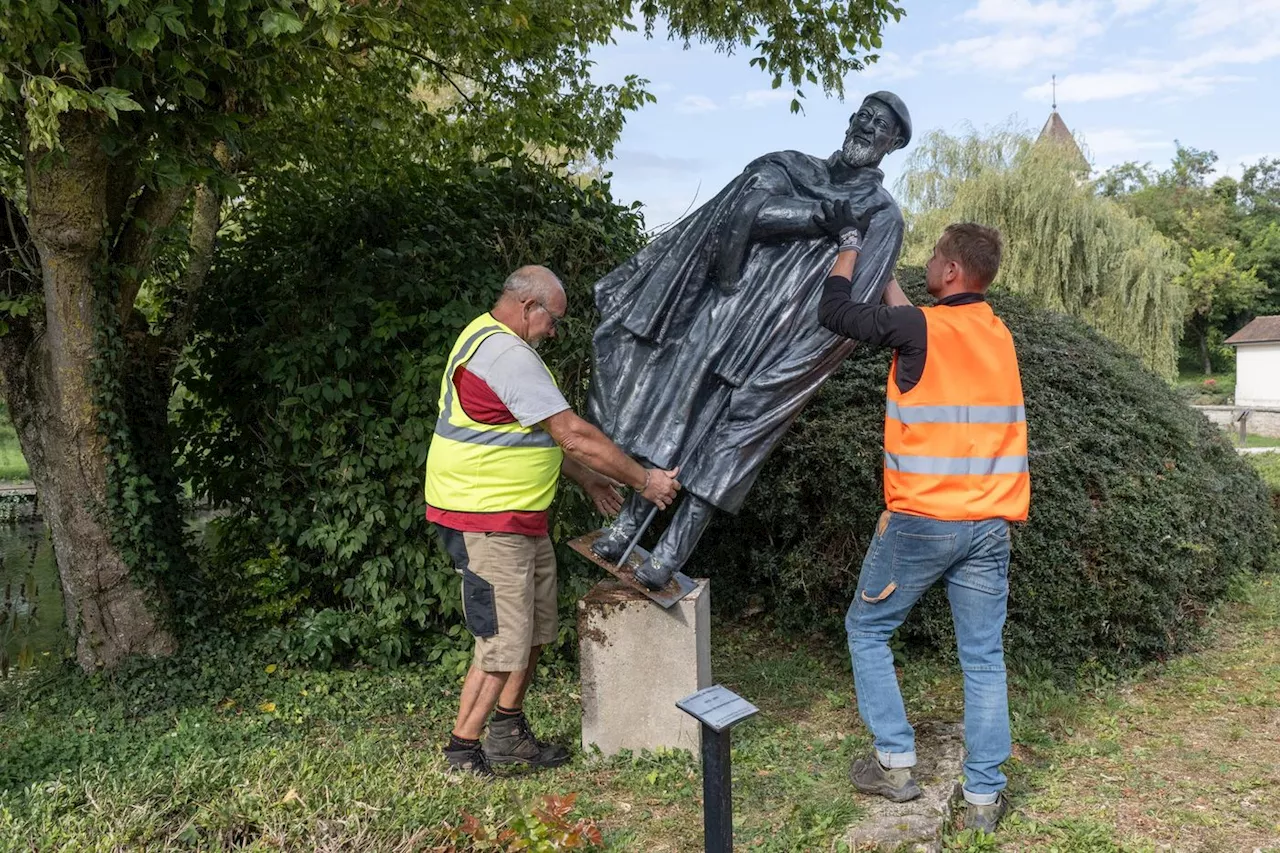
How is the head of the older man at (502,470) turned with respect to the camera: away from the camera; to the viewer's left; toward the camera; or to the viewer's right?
to the viewer's right

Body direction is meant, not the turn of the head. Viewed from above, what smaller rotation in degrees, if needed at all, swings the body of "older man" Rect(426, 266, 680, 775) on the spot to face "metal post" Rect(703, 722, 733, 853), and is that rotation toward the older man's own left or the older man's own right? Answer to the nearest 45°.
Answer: approximately 45° to the older man's own right

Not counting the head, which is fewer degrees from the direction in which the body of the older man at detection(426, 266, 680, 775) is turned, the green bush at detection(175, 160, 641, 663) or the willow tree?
the willow tree

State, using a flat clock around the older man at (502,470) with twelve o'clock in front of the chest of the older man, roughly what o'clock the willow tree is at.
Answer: The willow tree is roughly at 10 o'clock from the older man.

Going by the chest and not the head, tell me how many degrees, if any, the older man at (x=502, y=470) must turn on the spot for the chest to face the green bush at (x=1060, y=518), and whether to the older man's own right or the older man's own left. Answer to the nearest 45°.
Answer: approximately 45° to the older man's own left

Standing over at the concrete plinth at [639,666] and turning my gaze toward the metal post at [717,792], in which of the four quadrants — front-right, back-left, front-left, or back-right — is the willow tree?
back-left

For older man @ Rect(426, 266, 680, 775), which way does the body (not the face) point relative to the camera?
to the viewer's right

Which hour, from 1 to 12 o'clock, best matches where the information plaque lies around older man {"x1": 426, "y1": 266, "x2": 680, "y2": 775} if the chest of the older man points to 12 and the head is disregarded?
The information plaque is roughly at 2 o'clock from the older man.

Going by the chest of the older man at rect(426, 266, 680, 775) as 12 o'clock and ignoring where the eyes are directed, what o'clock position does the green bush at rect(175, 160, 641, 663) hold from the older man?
The green bush is roughly at 8 o'clock from the older man.

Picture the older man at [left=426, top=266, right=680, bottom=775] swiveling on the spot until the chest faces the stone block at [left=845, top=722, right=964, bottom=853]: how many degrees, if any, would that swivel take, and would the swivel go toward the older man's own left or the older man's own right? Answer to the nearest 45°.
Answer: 0° — they already face it
